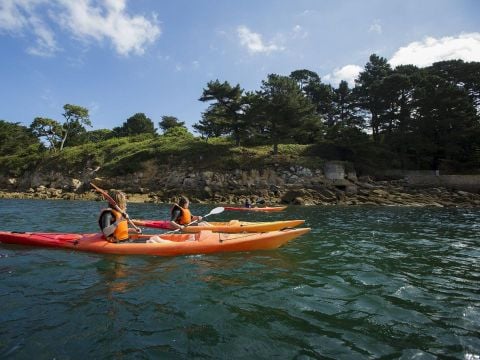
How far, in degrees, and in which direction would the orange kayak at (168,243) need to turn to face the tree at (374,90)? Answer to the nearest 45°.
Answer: approximately 45° to its left

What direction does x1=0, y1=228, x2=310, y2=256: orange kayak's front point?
to the viewer's right

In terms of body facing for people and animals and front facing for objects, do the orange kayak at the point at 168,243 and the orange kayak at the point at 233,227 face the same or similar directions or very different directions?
same or similar directions

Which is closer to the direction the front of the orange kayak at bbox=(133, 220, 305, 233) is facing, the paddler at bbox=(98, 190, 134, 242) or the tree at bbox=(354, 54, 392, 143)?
the tree

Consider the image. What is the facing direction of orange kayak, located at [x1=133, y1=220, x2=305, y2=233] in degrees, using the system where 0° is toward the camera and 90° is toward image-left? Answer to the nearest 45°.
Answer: approximately 270°

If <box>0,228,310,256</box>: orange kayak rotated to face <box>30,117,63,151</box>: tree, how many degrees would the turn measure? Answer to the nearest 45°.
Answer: approximately 90° to its left

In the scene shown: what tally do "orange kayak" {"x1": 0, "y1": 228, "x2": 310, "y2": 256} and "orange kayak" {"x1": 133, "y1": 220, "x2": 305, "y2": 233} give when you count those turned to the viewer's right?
2

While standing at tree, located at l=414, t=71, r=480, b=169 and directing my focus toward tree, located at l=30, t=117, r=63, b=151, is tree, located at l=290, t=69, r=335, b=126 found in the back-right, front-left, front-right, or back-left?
front-right

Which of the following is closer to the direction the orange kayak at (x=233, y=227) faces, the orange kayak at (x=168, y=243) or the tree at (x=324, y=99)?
the tree

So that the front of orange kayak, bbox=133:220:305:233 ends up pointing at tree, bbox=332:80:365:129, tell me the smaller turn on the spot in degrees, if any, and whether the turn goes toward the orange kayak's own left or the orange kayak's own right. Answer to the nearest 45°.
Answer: approximately 45° to the orange kayak's own left

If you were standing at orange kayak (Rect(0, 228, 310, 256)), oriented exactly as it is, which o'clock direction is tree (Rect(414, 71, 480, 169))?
The tree is roughly at 11 o'clock from the orange kayak.

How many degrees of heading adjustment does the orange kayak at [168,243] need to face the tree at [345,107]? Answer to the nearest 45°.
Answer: approximately 45° to its left

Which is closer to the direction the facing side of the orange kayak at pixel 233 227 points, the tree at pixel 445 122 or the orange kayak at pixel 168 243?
the tree

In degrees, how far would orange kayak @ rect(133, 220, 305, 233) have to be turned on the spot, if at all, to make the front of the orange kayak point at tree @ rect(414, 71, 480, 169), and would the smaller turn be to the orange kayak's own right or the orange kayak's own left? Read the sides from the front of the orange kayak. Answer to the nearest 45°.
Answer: approximately 45° to the orange kayak's own left

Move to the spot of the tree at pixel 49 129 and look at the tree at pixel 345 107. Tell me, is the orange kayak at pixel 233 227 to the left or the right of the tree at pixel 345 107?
right

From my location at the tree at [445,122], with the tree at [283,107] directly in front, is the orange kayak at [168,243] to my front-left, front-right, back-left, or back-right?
front-left

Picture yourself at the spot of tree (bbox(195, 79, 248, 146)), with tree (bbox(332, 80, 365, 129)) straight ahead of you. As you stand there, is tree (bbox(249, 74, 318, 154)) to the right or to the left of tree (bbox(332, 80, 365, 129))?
right
